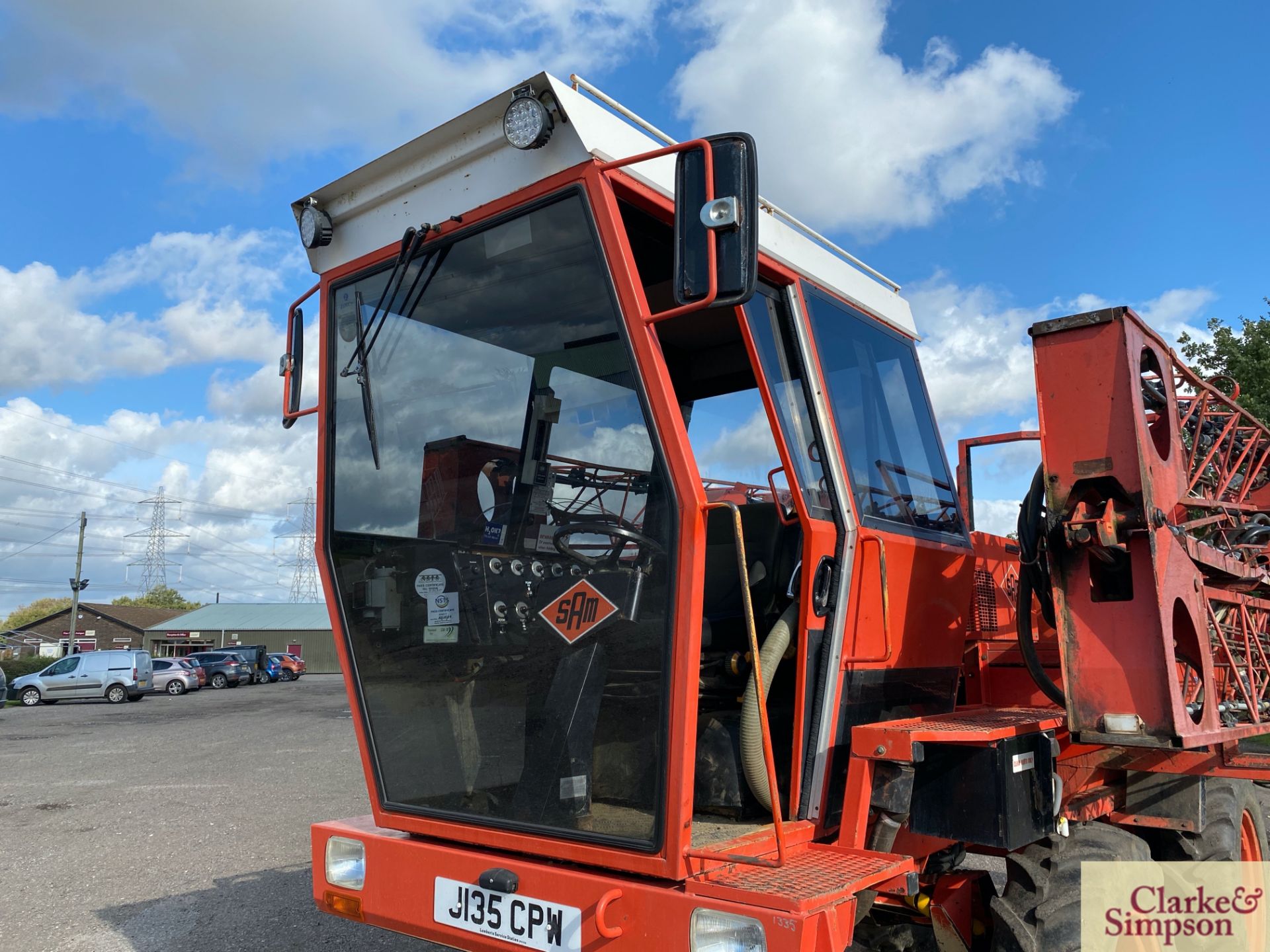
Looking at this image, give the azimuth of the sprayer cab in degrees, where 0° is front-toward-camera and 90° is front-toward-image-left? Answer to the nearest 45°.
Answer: approximately 45°

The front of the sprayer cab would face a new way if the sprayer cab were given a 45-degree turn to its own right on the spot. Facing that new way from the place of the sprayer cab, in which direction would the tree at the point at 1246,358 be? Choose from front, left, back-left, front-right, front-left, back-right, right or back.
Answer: back-right

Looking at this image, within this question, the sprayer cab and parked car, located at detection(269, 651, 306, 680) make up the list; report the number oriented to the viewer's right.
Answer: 0
